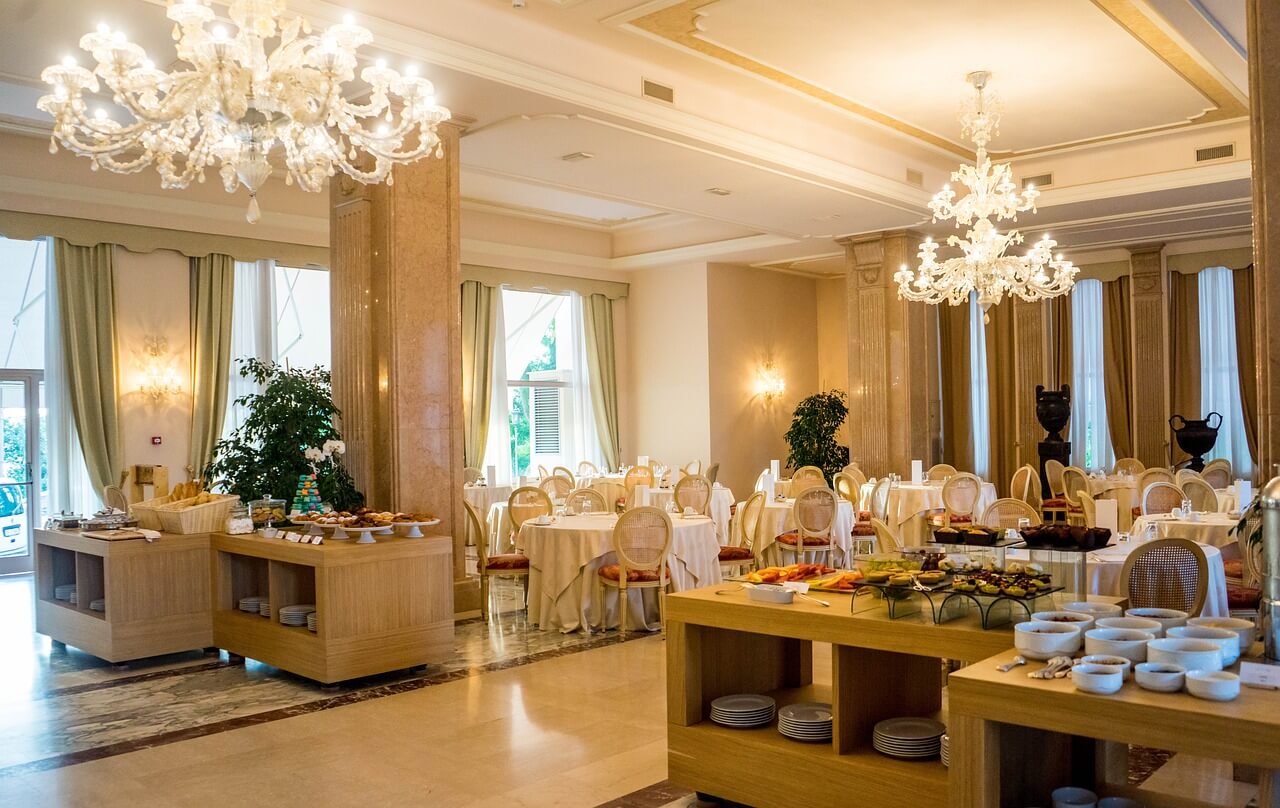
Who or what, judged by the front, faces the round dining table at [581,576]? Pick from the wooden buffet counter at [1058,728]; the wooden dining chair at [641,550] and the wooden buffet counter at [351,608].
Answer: the wooden dining chair

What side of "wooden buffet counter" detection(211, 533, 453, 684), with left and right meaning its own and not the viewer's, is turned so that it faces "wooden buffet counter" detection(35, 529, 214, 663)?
right

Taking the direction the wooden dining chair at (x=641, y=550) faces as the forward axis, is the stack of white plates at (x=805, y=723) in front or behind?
behind

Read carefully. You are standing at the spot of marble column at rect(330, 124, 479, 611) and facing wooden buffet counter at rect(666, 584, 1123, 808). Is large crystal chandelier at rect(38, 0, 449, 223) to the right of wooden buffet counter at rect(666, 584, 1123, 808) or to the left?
right

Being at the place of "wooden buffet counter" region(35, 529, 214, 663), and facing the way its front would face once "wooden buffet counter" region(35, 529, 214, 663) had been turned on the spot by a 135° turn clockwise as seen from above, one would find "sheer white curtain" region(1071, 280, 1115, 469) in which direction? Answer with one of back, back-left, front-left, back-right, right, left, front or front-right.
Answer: right

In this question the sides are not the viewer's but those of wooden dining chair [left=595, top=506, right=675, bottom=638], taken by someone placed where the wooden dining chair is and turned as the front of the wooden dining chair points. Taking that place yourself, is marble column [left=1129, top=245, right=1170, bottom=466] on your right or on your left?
on your right

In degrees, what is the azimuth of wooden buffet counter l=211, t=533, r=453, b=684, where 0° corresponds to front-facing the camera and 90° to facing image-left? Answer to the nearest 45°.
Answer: approximately 45°

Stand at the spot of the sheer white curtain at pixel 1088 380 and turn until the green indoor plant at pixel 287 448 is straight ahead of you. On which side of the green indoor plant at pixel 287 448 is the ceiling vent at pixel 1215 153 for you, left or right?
left

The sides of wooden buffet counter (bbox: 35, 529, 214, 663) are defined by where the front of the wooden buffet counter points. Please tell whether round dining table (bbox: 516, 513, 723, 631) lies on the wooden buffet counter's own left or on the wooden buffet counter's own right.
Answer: on the wooden buffet counter's own left

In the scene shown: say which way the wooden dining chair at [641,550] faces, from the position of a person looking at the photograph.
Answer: facing away from the viewer and to the left of the viewer

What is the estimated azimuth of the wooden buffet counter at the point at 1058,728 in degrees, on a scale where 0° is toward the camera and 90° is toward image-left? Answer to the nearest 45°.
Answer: approximately 45°
